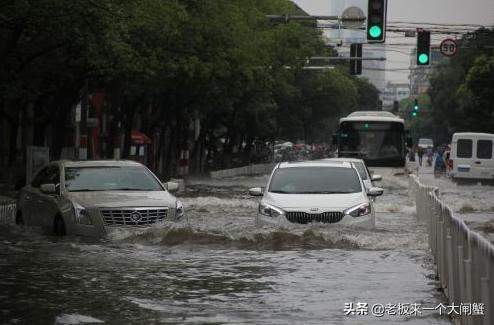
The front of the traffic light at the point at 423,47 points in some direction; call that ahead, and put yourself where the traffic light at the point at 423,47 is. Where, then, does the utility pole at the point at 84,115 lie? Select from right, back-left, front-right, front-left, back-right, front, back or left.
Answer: right

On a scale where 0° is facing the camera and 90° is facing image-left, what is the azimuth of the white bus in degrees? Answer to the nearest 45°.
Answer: approximately 0°

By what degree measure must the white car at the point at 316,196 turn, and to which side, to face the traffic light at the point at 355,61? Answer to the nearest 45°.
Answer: approximately 180°

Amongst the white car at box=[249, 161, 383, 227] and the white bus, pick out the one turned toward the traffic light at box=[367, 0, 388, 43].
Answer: the white bus

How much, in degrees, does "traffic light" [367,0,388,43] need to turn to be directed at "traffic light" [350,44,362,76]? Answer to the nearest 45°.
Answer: approximately 180°

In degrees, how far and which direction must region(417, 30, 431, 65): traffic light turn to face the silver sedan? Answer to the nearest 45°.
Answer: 0° — it already faces it

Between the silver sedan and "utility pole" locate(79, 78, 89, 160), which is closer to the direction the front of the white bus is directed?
the silver sedan
